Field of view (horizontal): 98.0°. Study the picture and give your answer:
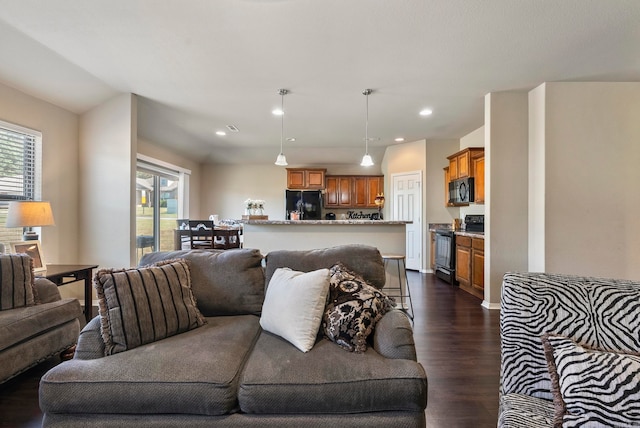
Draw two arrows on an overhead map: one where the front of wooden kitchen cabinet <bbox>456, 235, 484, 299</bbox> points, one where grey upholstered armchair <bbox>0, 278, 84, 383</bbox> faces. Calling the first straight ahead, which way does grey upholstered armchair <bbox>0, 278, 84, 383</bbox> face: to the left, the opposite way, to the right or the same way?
the opposite way

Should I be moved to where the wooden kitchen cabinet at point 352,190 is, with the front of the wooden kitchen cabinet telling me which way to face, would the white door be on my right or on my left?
on my left

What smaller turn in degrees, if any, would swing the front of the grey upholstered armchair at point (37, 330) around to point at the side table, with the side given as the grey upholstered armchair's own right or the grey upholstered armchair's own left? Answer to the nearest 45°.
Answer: approximately 135° to the grey upholstered armchair's own left

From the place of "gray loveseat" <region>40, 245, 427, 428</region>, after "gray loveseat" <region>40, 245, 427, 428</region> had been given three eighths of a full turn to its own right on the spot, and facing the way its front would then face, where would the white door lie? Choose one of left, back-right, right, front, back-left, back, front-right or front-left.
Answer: right

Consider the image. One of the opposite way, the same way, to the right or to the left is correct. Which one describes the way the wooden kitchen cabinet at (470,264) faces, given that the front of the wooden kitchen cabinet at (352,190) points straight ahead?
to the right

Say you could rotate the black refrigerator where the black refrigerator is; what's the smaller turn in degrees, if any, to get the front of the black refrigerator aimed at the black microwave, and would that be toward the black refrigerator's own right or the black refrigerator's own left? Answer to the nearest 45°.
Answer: approximately 45° to the black refrigerator's own left

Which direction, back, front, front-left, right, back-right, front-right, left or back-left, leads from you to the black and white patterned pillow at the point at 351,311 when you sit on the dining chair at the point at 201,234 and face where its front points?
back

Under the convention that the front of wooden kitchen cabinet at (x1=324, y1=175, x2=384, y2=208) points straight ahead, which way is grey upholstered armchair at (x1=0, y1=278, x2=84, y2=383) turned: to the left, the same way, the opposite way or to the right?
to the left

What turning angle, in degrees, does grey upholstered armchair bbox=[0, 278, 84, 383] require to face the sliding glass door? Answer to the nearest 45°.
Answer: approximately 90° to its left

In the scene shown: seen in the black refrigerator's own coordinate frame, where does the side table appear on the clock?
The side table is roughly at 1 o'clock from the black refrigerator.

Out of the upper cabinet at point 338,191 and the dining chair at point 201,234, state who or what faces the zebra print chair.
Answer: the upper cabinet

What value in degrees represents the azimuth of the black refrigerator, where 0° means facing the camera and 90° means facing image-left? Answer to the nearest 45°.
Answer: approximately 0°

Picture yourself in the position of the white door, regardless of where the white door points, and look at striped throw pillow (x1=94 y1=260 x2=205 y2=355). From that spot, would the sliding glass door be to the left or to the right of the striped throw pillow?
right
